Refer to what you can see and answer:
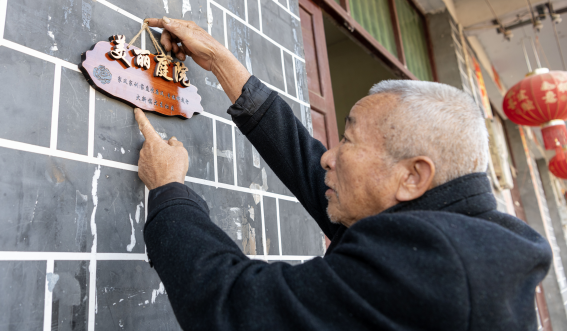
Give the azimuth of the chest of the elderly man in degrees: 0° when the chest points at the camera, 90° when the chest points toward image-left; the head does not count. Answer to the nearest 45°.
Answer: approximately 90°

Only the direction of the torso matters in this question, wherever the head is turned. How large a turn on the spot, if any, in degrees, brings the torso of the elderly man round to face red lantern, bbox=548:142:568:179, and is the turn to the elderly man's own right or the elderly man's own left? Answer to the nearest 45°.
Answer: approximately 135° to the elderly man's own right

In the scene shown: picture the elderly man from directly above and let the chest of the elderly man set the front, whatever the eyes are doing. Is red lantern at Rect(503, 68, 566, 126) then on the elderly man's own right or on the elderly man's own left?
on the elderly man's own right

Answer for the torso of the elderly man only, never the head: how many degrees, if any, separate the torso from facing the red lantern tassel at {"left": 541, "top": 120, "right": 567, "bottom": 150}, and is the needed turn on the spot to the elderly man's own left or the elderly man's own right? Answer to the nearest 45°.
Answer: approximately 135° to the elderly man's own right

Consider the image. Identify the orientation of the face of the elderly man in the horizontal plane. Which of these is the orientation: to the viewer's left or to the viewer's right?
to the viewer's left
